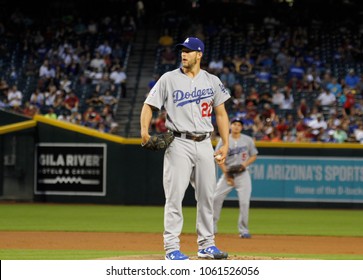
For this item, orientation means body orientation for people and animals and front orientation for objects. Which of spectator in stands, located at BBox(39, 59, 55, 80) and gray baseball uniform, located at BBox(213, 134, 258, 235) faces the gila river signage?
the spectator in stands

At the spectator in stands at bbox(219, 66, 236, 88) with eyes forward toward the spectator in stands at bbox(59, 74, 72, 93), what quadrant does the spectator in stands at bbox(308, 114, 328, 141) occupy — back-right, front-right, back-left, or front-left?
back-left

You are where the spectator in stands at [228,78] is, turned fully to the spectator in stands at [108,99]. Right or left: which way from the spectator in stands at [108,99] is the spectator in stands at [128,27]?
right

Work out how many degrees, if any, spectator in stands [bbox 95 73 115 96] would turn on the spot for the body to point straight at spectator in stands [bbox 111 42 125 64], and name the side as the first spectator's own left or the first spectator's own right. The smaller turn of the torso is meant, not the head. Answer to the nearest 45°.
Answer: approximately 180°

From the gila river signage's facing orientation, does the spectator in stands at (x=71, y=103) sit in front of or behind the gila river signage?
behind

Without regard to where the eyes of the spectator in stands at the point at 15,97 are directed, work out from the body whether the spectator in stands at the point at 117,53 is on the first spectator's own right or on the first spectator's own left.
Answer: on the first spectator's own left

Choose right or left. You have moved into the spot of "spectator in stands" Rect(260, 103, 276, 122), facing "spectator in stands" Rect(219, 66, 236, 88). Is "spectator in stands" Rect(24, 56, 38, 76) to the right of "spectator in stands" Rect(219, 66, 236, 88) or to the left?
left

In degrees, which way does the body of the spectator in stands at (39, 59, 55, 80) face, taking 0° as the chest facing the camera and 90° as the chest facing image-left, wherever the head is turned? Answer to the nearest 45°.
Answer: approximately 0°

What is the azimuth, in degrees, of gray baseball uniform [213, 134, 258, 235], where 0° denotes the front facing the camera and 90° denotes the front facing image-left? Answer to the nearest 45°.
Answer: approximately 0°

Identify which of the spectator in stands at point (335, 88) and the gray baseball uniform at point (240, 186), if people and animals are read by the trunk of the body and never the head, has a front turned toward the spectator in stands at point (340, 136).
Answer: the spectator in stands at point (335, 88)
